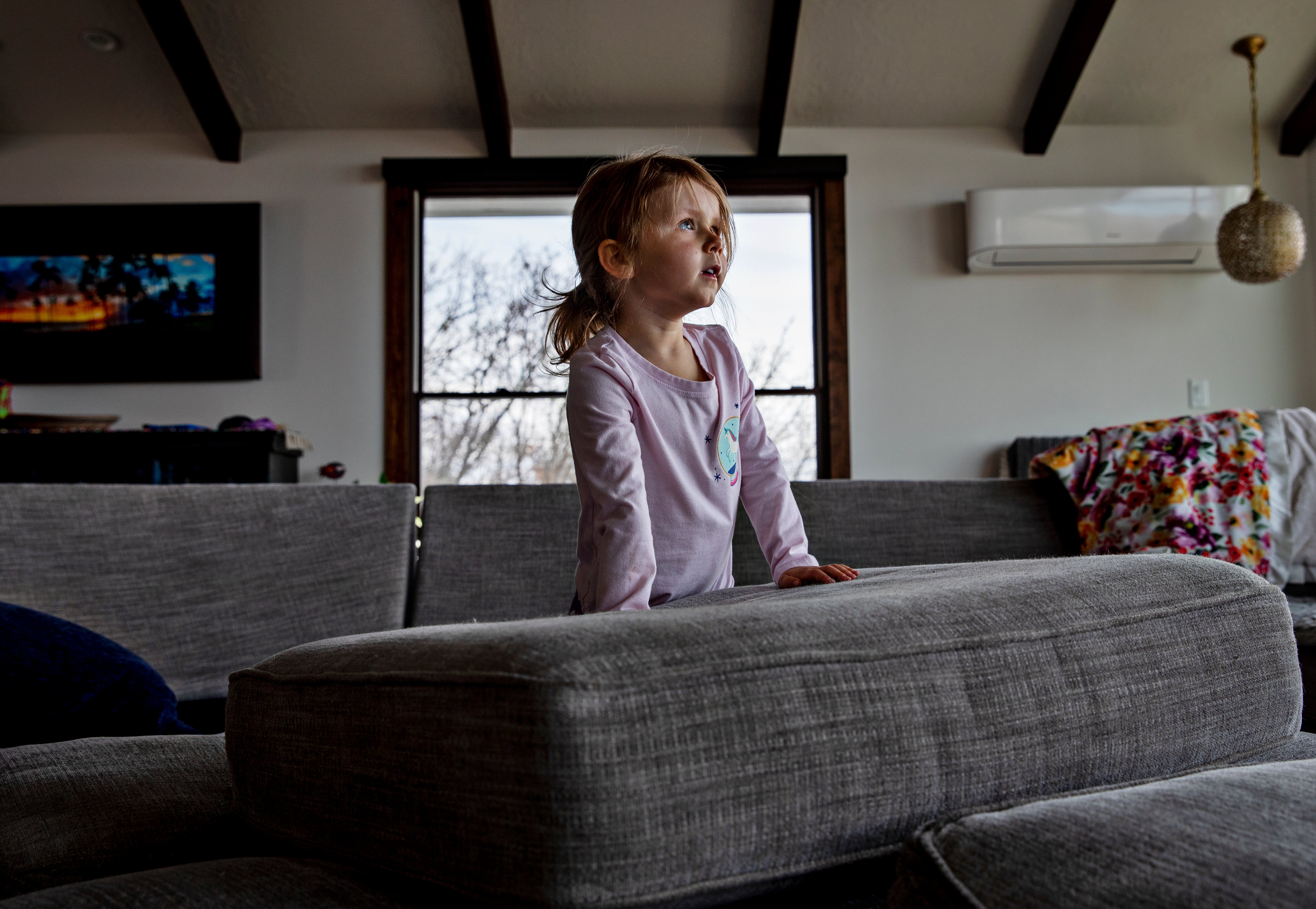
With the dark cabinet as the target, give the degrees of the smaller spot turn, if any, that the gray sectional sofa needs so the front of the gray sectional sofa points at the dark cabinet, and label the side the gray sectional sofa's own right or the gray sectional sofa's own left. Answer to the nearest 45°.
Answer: approximately 135° to the gray sectional sofa's own right

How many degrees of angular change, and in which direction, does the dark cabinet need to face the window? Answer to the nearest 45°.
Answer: approximately 90° to its left

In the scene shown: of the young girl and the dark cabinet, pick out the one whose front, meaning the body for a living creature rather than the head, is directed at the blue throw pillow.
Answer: the dark cabinet

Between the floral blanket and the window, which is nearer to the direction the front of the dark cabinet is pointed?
the floral blanket

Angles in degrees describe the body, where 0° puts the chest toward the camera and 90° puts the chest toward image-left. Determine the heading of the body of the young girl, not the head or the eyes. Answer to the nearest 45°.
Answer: approximately 315°

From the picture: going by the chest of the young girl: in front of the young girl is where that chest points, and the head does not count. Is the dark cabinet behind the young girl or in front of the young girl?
behind

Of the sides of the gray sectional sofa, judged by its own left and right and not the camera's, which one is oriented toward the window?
back

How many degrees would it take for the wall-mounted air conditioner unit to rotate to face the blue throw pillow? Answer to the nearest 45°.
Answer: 0° — it already faces it

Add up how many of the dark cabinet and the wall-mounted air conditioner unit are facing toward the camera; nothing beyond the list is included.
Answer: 2
